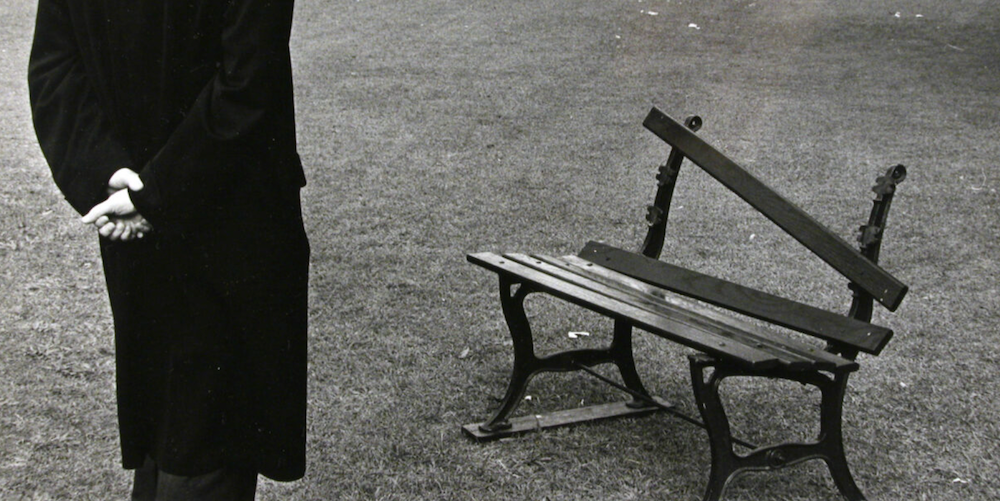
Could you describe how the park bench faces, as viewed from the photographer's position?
facing the viewer and to the left of the viewer

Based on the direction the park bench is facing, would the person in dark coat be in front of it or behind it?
in front
